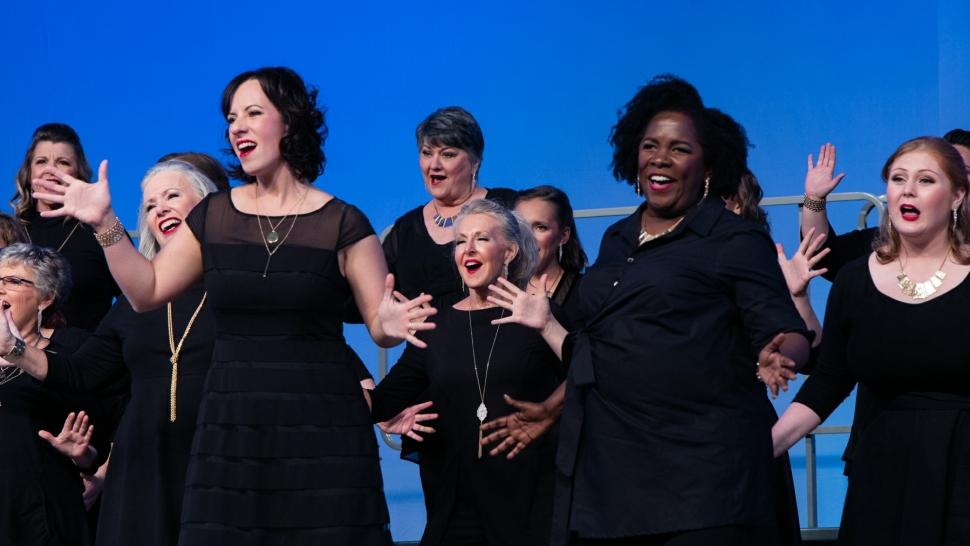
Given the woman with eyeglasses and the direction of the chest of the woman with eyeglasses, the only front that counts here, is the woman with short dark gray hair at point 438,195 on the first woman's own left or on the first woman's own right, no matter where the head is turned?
on the first woman's own left

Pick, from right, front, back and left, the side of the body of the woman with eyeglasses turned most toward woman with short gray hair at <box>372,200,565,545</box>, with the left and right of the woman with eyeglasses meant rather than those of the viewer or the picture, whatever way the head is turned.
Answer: left

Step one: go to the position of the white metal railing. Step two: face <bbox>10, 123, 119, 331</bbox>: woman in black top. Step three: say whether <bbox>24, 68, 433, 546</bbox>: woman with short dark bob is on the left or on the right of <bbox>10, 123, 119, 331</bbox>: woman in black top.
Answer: left

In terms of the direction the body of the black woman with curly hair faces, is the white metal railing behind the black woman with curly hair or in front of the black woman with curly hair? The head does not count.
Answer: behind

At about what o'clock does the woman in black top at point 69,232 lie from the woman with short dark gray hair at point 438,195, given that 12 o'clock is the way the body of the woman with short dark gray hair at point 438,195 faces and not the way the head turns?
the woman in black top at point 69,232 is roughly at 2 o'clock from the woman with short dark gray hair at point 438,195.

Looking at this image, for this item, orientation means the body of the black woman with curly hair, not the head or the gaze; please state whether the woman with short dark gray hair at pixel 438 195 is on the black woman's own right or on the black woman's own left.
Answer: on the black woman's own right

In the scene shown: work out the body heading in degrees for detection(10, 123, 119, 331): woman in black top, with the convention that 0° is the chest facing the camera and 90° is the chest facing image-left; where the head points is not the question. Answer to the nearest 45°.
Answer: approximately 45°

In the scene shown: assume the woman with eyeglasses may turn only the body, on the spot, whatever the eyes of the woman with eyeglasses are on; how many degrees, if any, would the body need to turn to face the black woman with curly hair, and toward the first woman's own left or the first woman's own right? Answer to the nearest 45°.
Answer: approximately 90° to the first woman's own left
